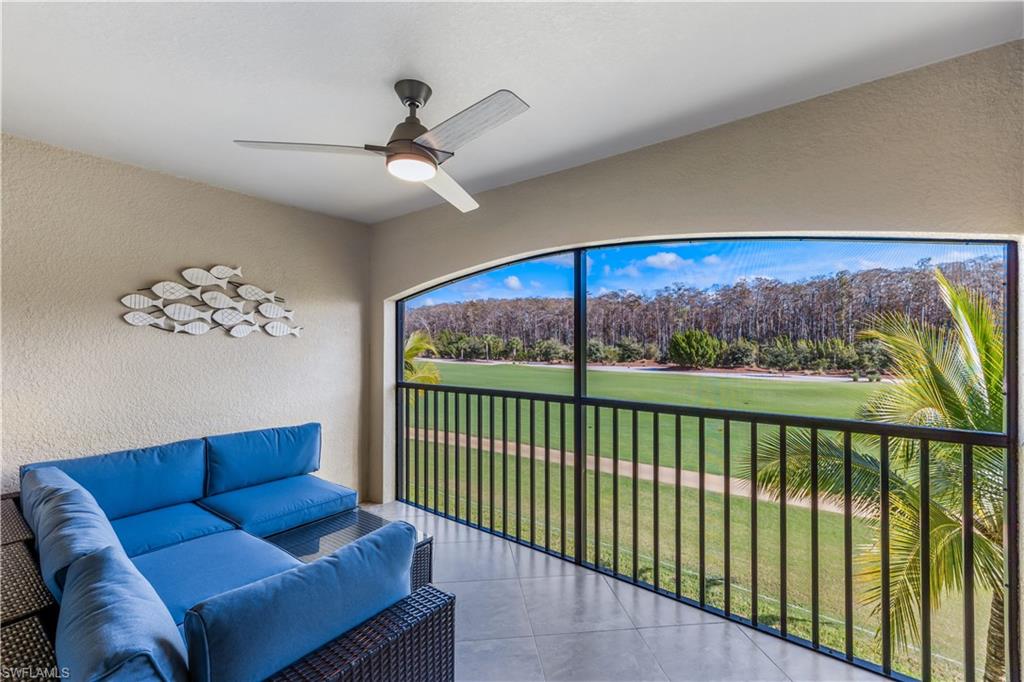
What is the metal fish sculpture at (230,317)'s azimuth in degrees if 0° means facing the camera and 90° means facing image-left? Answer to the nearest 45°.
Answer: approximately 90°

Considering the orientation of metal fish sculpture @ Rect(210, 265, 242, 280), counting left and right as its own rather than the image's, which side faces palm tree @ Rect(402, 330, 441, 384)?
back

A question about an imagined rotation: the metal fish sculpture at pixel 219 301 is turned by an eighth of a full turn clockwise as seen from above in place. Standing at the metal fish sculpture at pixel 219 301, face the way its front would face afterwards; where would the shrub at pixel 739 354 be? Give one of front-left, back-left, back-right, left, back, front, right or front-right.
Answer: back

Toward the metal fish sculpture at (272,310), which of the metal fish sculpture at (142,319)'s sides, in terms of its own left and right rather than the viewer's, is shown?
back

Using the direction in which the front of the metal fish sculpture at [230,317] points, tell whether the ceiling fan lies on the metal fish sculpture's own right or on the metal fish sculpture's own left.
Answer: on the metal fish sculpture's own left

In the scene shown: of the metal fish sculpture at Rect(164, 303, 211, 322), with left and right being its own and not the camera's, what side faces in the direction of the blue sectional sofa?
left
